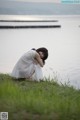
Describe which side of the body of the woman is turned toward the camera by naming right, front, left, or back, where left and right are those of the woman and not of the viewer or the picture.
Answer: right

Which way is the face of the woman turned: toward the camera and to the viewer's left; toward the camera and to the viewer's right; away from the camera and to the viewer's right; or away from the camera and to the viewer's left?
toward the camera and to the viewer's right
